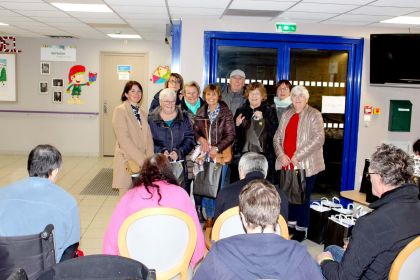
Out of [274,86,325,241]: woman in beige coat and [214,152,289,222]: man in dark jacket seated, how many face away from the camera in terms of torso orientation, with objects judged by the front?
1

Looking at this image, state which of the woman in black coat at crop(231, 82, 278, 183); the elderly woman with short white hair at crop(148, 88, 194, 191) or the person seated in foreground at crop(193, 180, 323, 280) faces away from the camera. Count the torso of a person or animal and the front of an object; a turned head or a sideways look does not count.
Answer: the person seated in foreground

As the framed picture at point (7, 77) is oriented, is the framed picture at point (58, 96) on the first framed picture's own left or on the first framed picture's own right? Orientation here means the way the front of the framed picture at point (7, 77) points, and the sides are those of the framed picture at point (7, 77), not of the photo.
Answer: on the first framed picture's own left

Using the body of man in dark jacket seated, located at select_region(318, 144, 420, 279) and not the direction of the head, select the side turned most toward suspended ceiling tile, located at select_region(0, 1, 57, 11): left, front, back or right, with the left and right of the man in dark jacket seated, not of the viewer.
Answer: front

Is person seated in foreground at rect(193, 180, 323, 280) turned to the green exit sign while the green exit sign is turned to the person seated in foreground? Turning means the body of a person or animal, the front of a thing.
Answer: yes

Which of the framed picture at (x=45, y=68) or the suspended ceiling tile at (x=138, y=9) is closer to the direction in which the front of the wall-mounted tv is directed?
the suspended ceiling tile

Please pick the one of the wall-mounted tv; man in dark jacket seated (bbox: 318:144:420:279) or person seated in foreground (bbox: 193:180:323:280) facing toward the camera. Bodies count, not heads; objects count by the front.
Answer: the wall-mounted tv

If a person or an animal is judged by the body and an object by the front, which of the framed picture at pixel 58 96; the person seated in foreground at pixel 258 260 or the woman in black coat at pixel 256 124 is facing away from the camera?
the person seated in foreground

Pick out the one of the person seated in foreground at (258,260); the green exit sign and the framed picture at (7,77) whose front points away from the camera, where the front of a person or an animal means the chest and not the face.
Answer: the person seated in foreground

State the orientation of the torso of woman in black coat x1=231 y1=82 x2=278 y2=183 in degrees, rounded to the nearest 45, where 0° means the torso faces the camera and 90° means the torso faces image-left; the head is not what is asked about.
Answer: approximately 0°

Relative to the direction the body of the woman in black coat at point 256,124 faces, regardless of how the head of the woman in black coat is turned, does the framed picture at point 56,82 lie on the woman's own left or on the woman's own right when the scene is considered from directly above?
on the woman's own right

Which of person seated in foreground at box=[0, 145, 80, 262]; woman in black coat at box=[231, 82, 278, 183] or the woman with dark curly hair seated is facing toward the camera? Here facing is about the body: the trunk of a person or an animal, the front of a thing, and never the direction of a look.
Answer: the woman in black coat

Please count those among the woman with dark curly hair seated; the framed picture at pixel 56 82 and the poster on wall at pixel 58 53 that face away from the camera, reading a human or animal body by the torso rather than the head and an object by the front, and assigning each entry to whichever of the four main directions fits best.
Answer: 1

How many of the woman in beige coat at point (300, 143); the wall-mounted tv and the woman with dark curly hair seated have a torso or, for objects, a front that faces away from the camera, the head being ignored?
1

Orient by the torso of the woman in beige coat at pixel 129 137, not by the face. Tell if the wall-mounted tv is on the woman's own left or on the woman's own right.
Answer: on the woman's own left
